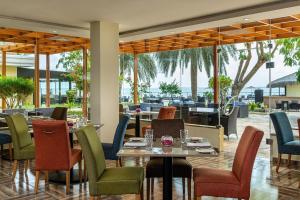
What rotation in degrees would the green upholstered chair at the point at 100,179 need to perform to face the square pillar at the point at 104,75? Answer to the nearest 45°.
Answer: approximately 90° to its left

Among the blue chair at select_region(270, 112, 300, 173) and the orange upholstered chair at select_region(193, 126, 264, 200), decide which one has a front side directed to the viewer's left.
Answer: the orange upholstered chair

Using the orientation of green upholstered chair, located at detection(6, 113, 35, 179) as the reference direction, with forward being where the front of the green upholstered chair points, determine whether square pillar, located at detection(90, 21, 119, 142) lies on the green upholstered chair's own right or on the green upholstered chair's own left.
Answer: on the green upholstered chair's own left

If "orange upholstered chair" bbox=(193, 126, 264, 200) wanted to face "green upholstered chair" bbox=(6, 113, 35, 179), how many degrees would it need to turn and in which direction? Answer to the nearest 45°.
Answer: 0° — it already faces it

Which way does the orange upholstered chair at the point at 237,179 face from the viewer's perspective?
to the viewer's left

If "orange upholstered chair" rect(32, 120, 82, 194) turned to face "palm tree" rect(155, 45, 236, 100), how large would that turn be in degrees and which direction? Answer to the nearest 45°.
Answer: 0° — it already faces it

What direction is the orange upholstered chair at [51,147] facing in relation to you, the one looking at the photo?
facing away from the viewer and to the right of the viewer

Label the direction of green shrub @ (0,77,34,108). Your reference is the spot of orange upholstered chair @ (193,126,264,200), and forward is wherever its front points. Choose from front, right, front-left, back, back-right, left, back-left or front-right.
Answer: front-right

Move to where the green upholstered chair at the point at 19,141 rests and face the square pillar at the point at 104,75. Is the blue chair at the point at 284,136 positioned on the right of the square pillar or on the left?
right

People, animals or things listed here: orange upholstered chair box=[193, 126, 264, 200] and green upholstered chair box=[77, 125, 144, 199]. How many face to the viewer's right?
1

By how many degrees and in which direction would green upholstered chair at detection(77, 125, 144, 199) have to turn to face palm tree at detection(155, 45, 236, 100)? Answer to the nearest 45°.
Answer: approximately 45° to its left

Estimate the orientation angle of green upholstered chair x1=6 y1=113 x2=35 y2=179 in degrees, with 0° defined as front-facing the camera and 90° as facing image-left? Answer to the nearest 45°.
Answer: approximately 315°

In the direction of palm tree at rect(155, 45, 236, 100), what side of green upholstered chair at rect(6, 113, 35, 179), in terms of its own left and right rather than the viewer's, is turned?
left

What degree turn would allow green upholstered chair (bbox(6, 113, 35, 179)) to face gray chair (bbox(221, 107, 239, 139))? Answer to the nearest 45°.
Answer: approximately 45° to its left

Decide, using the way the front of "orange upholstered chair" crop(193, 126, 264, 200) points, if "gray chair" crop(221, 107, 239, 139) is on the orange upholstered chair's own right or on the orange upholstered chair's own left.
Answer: on the orange upholstered chair's own right
